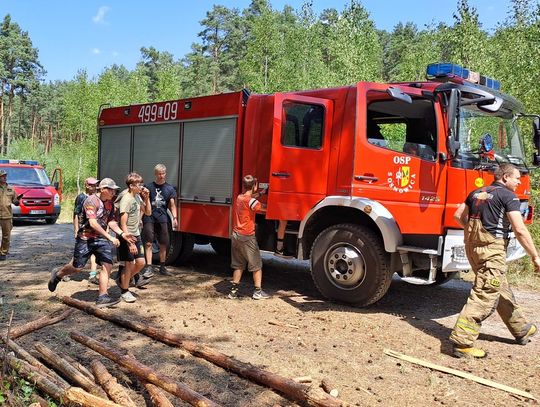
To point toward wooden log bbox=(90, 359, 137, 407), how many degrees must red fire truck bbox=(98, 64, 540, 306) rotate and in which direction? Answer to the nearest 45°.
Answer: approximately 90° to its right

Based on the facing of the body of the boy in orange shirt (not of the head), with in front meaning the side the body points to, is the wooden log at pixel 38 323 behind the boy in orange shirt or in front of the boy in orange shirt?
behind

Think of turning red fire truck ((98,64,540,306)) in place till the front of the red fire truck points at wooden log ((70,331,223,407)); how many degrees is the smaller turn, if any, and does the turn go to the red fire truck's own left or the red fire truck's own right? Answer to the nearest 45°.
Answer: approximately 90° to the red fire truck's own right

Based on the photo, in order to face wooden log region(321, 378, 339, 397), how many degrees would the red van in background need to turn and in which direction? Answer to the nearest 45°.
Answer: approximately 45° to its right

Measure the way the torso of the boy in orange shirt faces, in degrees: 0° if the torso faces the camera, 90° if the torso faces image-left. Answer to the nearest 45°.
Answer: approximately 225°

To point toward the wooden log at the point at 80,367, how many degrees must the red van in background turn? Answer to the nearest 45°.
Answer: approximately 45° to its right

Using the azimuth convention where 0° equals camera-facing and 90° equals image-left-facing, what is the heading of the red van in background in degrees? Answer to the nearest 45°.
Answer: approximately 315°

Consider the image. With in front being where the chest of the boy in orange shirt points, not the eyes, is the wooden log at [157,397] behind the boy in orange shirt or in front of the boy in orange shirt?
behind
